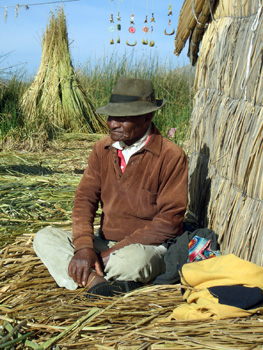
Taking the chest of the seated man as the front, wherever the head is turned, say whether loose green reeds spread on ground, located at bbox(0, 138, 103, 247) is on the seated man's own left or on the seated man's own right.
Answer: on the seated man's own right

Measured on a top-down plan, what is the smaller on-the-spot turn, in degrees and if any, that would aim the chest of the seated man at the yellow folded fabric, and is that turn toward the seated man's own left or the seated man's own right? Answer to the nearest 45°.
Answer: approximately 90° to the seated man's own left

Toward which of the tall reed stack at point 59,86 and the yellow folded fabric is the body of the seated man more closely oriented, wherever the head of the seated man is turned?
the yellow folded fabric

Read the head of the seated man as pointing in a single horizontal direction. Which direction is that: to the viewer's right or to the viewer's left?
to the viewer's left

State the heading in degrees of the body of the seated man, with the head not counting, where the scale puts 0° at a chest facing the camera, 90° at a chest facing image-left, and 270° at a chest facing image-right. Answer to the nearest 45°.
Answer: approximately 45°

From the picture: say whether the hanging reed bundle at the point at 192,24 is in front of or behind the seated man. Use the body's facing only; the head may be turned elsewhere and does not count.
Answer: behind

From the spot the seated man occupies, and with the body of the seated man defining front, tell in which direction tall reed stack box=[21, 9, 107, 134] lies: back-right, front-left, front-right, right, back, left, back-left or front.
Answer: back-right
